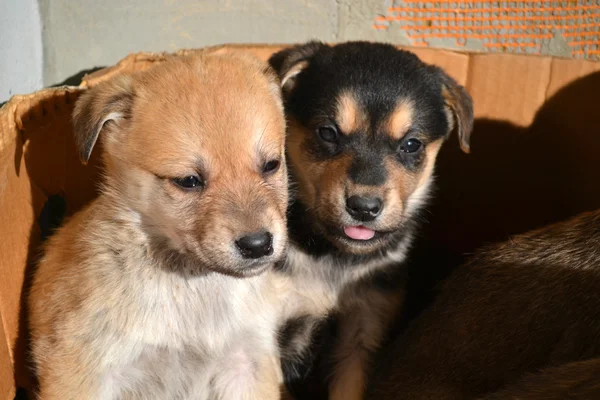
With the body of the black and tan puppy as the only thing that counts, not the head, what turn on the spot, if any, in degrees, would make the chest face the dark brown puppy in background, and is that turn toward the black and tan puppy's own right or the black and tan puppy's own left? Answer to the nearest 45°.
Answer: approximately 45° to the black and tan puppy's own left

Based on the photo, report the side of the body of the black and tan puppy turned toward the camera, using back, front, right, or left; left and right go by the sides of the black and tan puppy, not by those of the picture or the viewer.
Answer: front

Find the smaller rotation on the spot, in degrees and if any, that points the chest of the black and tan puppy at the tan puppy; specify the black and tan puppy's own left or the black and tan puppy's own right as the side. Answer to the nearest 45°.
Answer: approximately 45° to the black and tan puppy's own right
